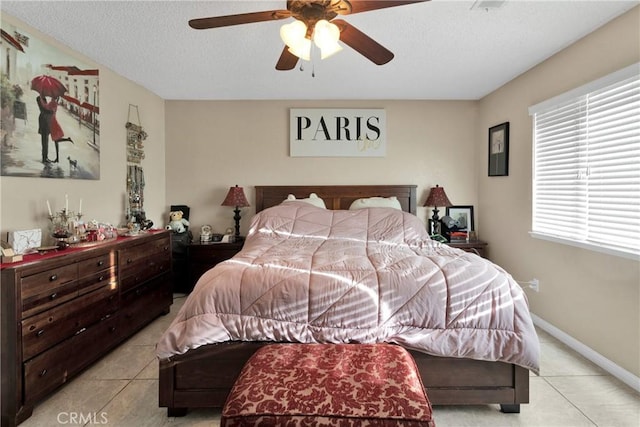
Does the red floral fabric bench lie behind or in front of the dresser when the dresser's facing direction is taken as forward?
in front

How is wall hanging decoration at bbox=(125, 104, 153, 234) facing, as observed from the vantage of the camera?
facing the viewer and to the right of the viewer

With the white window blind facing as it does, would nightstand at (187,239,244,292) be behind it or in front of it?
in front

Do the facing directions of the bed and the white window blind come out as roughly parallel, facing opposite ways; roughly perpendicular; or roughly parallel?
roughly perpendicular

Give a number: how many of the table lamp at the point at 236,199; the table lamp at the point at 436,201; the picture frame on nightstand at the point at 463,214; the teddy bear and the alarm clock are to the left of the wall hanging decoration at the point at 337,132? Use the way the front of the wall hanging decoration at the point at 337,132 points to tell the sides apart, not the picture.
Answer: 2

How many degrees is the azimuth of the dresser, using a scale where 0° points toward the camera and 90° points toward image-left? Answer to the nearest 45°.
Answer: approximately 315°

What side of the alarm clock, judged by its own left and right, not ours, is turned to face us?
front

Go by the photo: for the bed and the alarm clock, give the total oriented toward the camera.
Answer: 2

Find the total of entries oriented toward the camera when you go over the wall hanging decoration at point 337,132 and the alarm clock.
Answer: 2

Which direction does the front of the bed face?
toward the camera

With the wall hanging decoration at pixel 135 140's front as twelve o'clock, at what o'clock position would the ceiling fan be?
The ceiling fan is roughly at 1 o'clock from the wall hanging decoration.

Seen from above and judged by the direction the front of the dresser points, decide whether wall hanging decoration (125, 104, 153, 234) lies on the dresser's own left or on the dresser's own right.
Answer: on the dresser's own left

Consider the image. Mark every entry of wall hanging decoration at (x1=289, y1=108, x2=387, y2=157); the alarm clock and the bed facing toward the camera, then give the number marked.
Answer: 3

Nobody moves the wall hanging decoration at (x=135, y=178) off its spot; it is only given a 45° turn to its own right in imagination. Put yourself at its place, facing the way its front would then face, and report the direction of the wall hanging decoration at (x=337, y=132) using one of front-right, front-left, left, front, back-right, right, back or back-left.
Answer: left

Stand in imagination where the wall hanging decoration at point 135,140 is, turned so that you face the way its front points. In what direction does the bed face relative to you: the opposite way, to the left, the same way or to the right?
to the right

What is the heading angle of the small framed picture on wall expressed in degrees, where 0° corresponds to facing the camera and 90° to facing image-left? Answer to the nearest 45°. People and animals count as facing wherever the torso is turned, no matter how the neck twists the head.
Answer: approximately 45°

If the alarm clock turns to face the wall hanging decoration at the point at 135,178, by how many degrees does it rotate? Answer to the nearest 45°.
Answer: approximately 45° to its right
